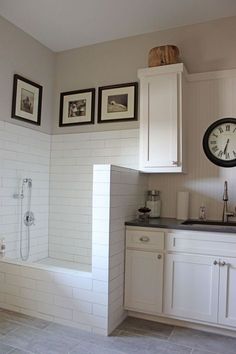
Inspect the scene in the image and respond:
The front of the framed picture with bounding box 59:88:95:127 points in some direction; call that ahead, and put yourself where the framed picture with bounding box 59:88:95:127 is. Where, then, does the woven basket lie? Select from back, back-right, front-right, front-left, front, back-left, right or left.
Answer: left

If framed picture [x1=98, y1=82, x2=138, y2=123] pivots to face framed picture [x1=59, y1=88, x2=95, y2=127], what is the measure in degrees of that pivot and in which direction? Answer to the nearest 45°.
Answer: approximately 90° to its right

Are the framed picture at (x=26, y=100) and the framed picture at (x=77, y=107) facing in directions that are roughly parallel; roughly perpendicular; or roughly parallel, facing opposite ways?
roughly perpendicular

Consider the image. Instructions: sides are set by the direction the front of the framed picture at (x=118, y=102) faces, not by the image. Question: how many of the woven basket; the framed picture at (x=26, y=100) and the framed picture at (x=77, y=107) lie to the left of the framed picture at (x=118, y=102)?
1

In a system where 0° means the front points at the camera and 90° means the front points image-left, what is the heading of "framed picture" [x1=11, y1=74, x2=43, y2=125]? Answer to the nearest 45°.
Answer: approximately 315°

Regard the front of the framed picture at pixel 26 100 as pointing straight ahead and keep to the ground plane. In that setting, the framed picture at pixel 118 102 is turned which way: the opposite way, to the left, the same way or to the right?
to the right

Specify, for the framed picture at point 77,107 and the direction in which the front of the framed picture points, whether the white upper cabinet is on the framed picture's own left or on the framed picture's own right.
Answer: on the framed picture's own left

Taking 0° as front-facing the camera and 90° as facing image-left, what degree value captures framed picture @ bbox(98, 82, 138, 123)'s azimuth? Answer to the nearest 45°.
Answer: approximately 45°

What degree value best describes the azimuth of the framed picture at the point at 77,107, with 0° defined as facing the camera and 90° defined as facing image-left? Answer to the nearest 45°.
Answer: approximately 45°

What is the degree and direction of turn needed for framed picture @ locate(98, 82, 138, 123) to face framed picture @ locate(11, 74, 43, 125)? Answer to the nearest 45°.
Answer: approximately 45° to its right
